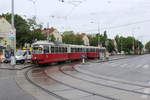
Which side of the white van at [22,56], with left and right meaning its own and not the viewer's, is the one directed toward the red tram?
back

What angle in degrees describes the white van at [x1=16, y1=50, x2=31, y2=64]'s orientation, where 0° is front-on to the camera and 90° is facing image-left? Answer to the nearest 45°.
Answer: approximately 45°

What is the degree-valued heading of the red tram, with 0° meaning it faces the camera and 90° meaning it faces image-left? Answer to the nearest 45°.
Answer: approximately 45°

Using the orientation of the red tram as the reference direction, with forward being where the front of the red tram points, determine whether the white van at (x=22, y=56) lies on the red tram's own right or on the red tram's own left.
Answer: on the red tram's own right
